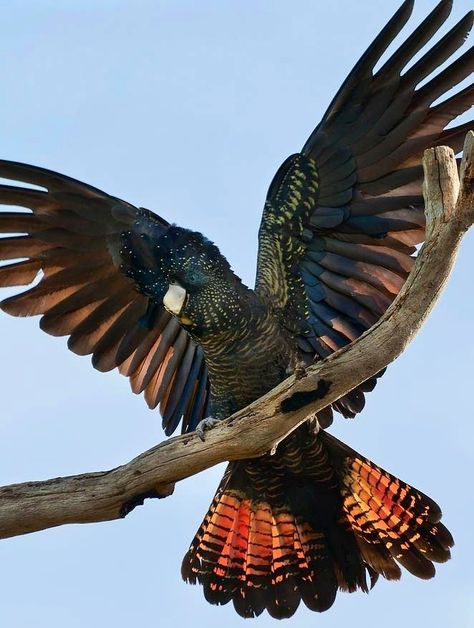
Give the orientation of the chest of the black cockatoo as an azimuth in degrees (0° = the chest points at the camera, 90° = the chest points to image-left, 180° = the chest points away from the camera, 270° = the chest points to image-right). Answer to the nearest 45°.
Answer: approximately 45°
